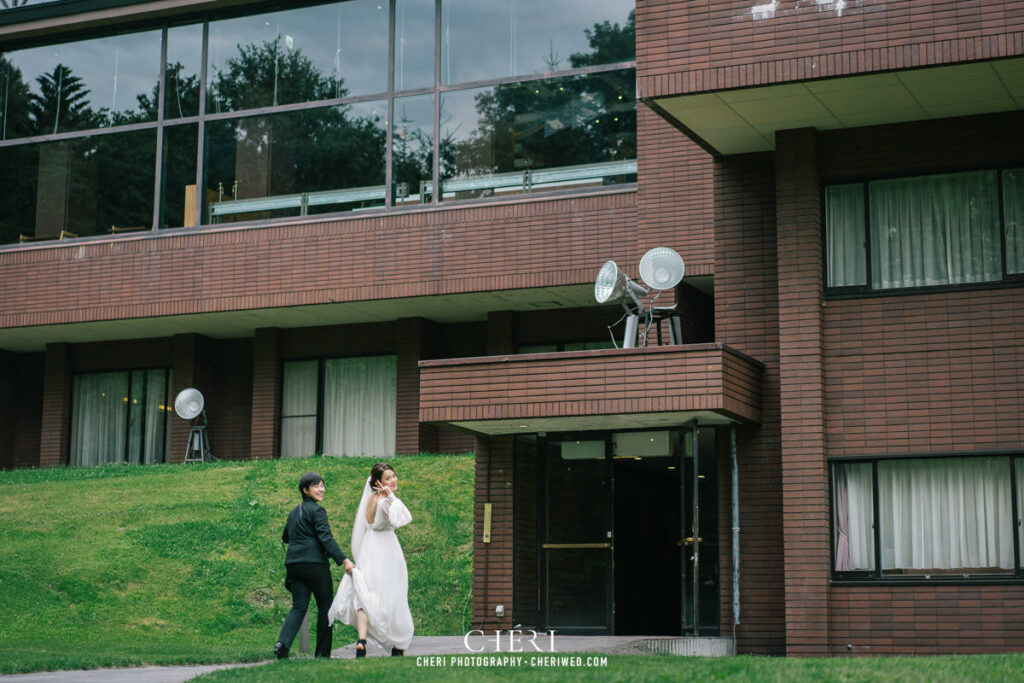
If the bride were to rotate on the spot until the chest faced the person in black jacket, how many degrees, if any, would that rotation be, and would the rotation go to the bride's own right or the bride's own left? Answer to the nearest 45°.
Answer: approximately 135° to the bride's own left

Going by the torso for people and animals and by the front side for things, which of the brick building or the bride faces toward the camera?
the brick building

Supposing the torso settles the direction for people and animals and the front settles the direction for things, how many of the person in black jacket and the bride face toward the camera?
0

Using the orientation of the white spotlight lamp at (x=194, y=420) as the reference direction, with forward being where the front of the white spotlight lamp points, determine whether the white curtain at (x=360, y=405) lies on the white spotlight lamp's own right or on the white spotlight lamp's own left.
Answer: on the white spotlight lamp's own left

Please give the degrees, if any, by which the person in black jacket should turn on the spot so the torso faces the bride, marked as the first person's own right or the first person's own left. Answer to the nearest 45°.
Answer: approximately 45° to the first person's own right

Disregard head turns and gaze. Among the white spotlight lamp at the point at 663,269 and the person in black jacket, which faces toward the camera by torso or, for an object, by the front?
the white spotlight lamp

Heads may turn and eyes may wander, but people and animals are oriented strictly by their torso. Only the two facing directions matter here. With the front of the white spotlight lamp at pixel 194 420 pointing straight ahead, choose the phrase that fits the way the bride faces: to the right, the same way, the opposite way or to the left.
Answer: the opposite way

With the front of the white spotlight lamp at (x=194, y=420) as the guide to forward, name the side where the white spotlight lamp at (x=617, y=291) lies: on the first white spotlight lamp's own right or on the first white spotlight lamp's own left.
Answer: on the first white spotlight lamp's own left

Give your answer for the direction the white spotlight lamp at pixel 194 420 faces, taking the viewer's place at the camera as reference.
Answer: facing the viewer and to the left of the viewer

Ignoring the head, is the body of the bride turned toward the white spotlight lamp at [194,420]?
no

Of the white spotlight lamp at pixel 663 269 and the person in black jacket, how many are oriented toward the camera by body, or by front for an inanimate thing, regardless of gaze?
1

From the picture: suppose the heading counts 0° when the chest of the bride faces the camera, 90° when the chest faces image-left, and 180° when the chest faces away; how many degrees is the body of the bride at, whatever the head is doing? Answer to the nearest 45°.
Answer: approximately 225°

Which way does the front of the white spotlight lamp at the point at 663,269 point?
toward the camera

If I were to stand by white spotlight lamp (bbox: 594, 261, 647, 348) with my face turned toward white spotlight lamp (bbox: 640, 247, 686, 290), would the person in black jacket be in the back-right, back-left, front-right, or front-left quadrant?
back-right

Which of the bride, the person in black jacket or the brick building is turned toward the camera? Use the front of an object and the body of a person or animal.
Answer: the brick building

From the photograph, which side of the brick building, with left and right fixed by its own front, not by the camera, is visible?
front

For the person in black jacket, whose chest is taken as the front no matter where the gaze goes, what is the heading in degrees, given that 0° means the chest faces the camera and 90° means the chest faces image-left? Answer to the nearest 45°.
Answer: approximately 225°

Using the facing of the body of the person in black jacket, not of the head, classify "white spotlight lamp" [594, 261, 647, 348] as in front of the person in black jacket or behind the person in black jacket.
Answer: in front

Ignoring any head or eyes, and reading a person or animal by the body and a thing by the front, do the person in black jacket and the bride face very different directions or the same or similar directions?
same or similar directions

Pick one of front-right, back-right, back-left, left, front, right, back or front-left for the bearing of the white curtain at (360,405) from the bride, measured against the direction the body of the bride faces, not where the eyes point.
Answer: front-left

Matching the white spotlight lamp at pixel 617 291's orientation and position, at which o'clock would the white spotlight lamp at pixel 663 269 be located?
the white spotlight lamp at pixel 663 269 is roughly at 7 o'clock from the white spotlight lamp at pixel 617 291.
